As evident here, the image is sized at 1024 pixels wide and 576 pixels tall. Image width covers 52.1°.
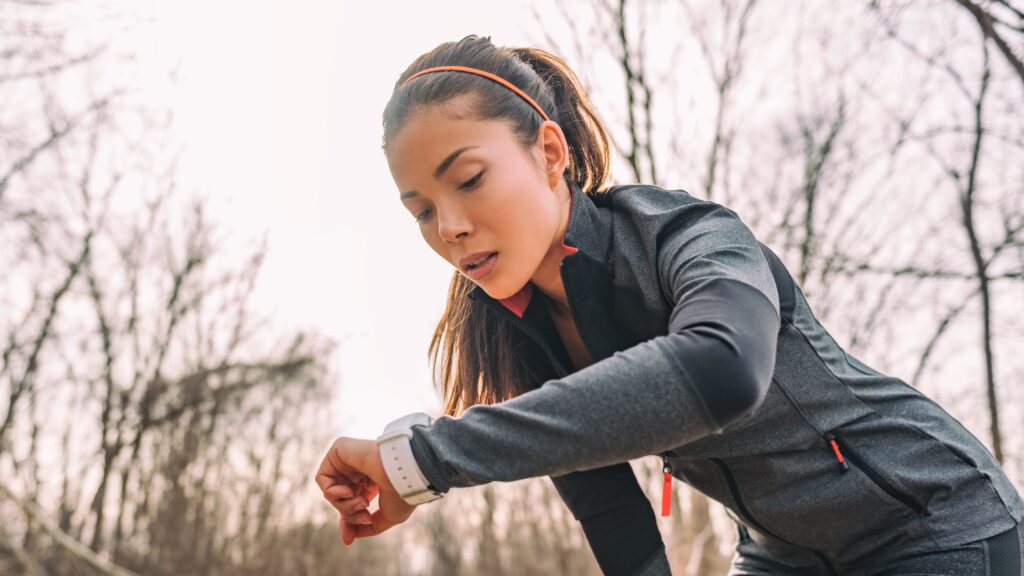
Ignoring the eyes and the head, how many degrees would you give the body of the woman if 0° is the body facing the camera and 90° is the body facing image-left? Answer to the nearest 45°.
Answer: approximately 45°
